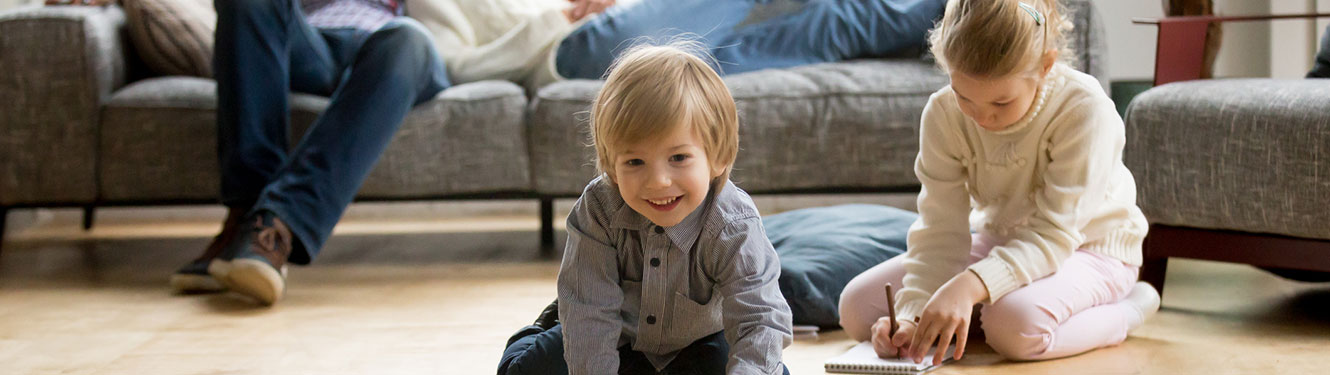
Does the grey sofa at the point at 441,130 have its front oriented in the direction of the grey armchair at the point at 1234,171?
no

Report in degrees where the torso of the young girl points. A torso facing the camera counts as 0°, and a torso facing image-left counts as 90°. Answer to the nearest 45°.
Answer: approximately 45°

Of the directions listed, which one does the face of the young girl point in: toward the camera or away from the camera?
toward the camera

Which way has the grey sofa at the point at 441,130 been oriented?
toward the camera

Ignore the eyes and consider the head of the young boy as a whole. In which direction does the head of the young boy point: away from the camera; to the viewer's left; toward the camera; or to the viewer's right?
toward the camera

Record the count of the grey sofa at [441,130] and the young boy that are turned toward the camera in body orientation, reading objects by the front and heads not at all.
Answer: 2

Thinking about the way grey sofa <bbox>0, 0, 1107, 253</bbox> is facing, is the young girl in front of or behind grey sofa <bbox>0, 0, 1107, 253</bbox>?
in front

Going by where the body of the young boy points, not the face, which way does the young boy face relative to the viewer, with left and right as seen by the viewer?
facing the viewer

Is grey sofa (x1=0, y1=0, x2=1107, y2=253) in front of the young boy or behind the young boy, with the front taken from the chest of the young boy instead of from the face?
behind

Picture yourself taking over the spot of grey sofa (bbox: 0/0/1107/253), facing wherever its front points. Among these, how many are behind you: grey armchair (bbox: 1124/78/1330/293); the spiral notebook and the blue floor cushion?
0

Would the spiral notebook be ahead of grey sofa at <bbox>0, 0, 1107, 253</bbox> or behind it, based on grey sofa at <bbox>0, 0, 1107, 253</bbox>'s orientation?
ahead

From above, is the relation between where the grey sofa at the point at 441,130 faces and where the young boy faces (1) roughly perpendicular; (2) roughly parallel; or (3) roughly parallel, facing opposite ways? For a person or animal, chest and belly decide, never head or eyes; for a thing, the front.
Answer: roughly parallel
